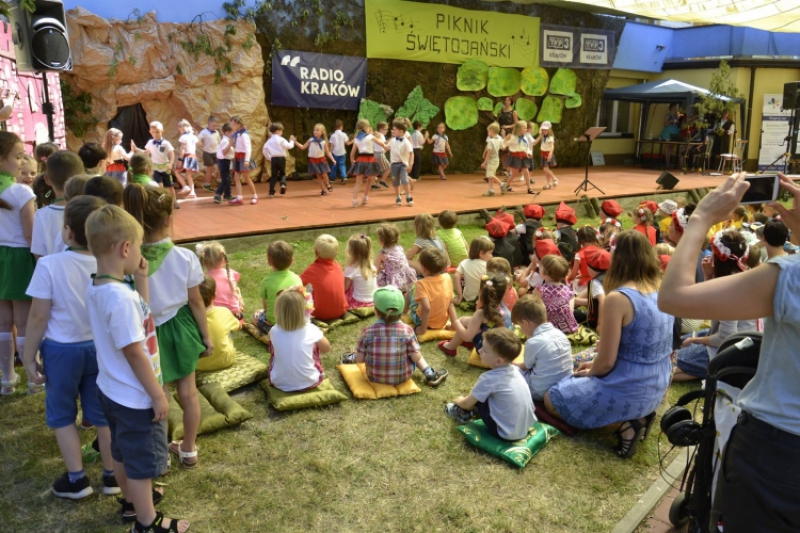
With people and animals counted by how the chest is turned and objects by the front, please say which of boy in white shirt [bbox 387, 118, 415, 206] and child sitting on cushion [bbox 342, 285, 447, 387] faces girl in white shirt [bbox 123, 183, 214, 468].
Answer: the boy in white shirt

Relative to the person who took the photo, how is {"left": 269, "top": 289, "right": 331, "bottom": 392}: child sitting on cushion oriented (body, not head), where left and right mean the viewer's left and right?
facing away from the viewer

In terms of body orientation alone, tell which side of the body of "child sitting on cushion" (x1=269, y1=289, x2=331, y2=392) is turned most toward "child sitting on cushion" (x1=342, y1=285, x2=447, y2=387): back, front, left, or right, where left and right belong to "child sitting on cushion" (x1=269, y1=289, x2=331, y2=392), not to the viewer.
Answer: right

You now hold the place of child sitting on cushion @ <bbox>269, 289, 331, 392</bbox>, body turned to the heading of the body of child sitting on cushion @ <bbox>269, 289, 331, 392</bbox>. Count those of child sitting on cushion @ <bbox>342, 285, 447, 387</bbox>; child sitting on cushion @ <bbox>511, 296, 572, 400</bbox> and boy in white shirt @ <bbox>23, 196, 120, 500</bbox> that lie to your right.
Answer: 2

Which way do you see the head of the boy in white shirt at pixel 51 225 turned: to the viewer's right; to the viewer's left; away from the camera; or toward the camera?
away from the camera

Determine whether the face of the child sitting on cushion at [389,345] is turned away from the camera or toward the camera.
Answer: away from the camera

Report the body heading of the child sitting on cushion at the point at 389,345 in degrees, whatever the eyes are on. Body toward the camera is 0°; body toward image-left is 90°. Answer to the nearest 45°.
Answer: approximately 180°

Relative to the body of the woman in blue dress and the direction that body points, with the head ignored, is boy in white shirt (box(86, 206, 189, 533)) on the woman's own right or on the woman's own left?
on the woman's own left

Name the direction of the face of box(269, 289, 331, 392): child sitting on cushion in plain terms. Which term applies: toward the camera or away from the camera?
away from the camera

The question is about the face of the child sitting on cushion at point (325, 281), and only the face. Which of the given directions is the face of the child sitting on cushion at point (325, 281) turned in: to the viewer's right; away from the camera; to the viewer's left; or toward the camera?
away from the camera

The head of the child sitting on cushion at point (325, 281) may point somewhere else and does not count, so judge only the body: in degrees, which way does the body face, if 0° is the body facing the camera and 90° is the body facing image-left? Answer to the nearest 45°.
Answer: approximately 180°
